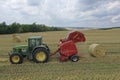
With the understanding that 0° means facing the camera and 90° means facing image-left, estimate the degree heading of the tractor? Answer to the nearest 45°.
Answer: approximately 90°

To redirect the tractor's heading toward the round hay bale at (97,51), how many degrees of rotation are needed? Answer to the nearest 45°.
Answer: approximately 180°
